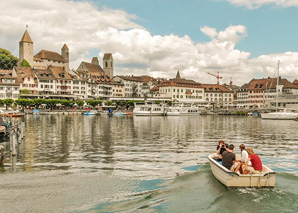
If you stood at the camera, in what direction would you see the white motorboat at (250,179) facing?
facing away from the viewer and to the left of the viewer
